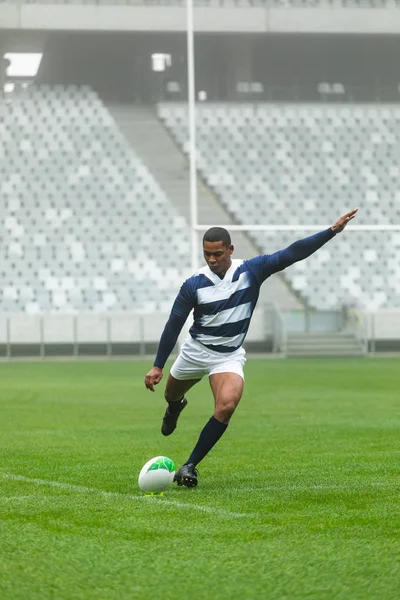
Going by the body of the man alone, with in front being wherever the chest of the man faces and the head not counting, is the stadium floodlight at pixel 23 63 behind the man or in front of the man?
behind

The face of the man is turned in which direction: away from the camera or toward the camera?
toward the camera

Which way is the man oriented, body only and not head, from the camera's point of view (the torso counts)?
toward the camera
